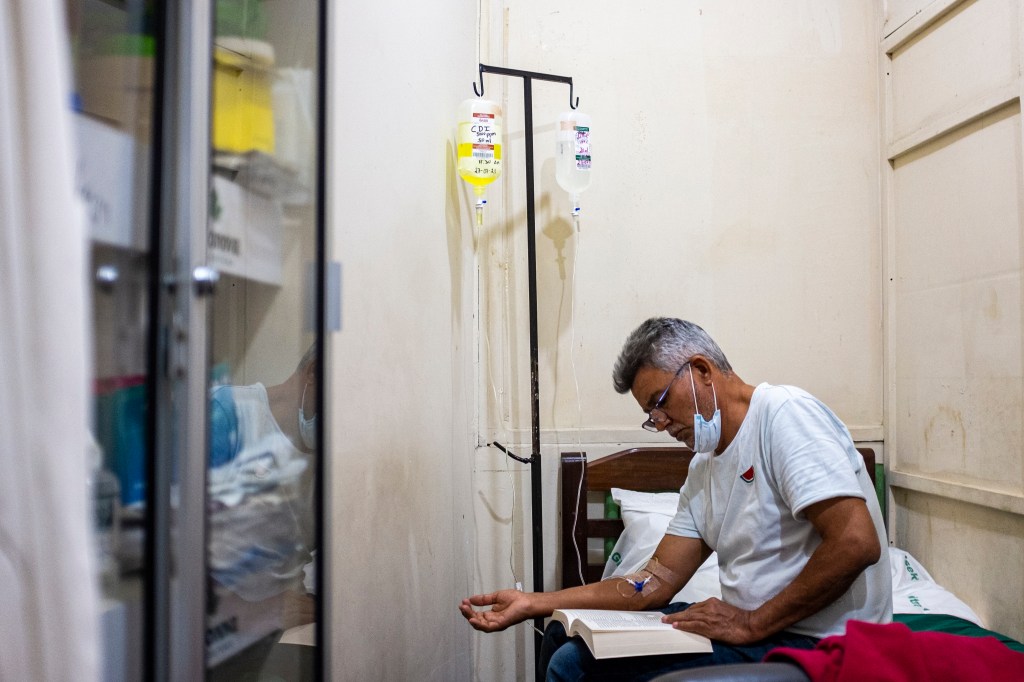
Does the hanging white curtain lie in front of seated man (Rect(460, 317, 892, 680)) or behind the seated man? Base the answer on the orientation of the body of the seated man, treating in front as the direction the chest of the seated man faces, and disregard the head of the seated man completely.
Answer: in front

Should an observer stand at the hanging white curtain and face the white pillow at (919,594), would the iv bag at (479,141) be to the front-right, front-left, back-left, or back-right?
front-left

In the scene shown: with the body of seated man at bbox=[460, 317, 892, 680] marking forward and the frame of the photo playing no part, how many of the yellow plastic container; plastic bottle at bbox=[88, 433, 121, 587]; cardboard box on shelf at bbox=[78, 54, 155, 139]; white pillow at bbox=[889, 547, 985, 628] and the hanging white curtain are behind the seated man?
1

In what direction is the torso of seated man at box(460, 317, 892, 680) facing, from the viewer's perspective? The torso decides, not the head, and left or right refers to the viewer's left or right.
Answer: facing the viewer and to the left of the viewer

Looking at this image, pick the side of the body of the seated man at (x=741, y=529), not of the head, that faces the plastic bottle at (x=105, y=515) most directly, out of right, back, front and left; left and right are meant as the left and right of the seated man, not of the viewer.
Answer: front

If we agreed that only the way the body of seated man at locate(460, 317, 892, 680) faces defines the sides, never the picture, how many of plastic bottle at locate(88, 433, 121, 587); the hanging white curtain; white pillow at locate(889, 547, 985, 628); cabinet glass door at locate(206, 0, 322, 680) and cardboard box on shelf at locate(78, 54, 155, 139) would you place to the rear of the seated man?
1

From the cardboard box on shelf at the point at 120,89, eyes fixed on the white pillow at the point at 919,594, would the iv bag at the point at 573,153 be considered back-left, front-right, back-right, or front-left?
front-left

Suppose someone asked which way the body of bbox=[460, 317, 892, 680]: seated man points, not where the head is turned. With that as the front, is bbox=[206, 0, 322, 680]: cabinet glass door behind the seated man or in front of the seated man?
in front

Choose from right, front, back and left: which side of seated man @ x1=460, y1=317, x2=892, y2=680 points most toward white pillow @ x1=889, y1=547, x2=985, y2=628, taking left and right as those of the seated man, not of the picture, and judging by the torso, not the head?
back

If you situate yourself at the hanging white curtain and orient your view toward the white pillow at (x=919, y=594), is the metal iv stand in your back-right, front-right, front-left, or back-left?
front-left
